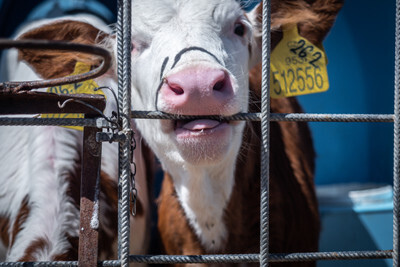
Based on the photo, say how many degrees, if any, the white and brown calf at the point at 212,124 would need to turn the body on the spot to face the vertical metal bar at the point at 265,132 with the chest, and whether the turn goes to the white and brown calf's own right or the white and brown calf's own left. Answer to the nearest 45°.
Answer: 0° — it already faces it

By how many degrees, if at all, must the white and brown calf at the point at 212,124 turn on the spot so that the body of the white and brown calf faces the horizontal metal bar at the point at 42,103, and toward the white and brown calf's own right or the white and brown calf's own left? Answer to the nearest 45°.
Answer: approximately 45° to the white and brown calf's own right

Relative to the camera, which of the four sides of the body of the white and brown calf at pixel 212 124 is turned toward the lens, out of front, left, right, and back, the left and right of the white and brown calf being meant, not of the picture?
front

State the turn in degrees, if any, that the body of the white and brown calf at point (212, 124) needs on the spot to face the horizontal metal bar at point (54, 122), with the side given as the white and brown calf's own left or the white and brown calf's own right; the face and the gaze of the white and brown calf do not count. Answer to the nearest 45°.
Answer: approximately 45° to the white and brown calf's own right

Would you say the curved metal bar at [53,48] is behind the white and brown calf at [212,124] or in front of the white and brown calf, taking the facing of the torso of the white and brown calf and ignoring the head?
in front

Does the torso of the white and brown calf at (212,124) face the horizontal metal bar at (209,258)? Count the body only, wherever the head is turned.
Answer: yes
